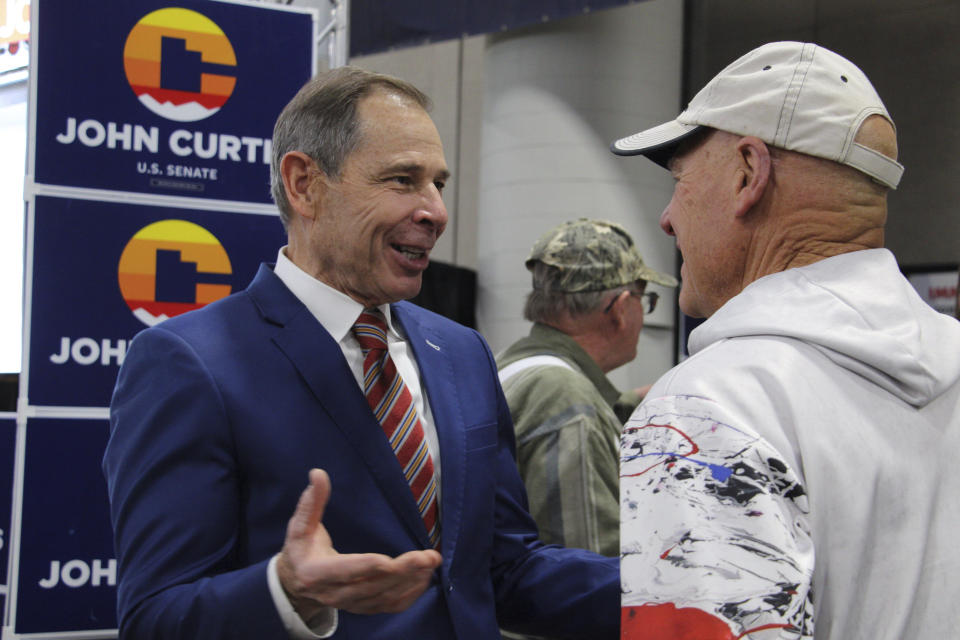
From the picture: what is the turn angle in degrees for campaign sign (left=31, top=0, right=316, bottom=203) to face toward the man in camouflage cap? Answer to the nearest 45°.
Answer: approximately 45° to its left

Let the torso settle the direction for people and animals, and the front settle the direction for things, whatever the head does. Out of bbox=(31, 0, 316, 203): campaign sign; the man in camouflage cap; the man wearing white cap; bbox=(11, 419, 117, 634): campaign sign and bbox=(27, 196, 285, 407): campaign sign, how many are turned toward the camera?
3

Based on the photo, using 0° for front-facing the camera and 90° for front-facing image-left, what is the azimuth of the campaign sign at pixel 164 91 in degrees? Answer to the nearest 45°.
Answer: approximately 0°

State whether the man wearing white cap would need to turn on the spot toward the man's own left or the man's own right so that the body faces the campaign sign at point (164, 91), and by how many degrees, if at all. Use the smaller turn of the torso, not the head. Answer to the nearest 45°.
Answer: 0° — they already face it

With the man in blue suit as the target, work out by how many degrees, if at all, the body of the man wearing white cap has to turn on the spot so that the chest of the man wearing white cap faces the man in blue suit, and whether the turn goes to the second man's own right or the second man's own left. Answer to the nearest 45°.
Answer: approximately 45° to the second man's own left

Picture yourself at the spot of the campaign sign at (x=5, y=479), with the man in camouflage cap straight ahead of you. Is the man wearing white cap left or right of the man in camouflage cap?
right

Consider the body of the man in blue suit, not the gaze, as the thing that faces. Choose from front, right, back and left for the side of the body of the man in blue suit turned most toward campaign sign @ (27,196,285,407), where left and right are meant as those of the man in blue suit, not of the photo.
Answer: back

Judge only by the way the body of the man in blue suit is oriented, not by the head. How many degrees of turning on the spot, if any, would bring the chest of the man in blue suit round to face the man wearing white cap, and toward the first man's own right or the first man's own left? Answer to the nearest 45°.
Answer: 0° — they already face them

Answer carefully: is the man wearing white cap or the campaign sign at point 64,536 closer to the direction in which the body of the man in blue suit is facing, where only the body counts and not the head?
the man wearing white cap

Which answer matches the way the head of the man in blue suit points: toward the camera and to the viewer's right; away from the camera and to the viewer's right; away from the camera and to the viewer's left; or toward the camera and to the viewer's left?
toward the camera and to the viewer's right

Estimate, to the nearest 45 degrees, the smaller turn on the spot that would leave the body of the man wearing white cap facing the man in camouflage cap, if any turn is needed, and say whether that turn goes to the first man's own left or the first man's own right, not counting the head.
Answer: approximately 45° to the first man's own right
